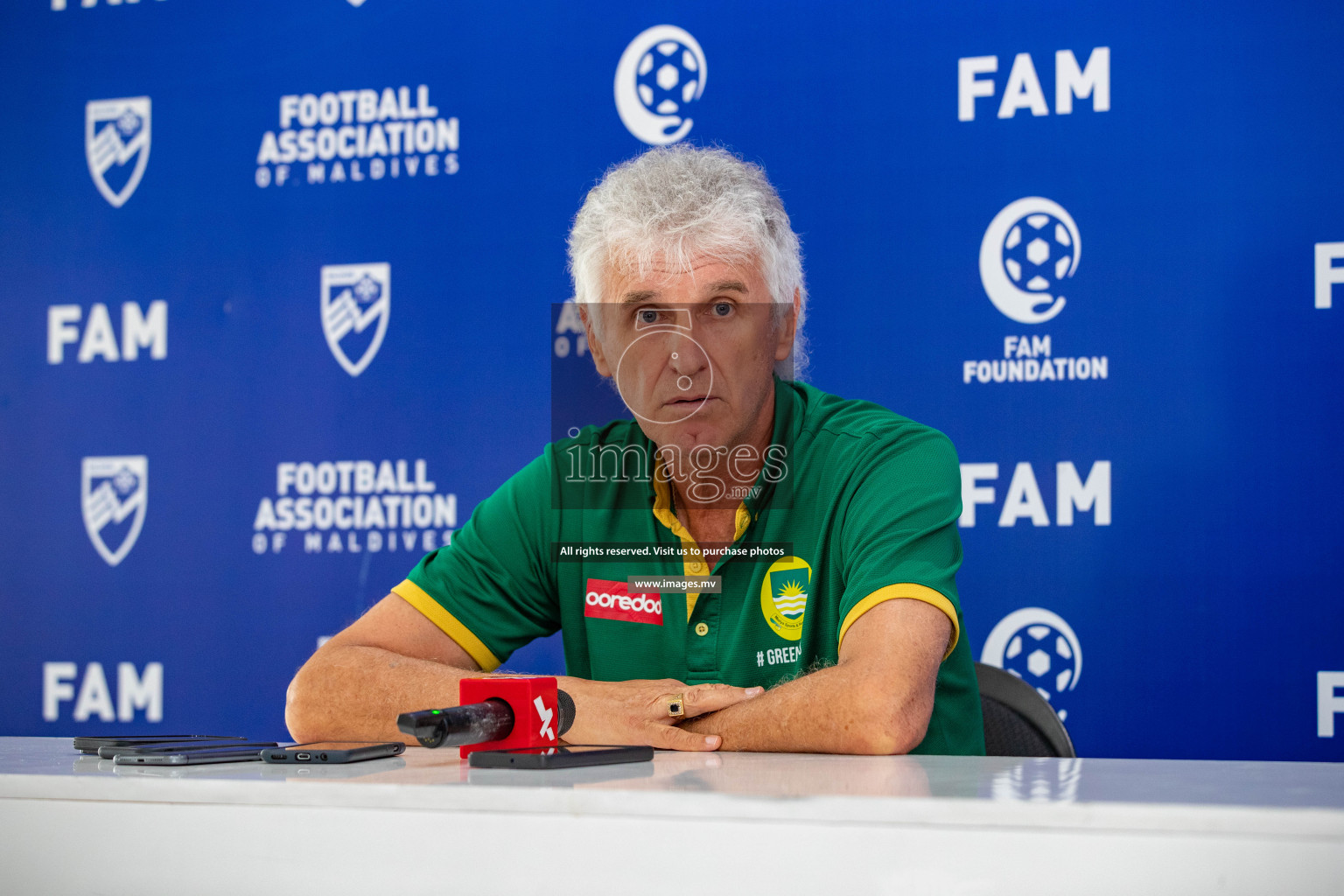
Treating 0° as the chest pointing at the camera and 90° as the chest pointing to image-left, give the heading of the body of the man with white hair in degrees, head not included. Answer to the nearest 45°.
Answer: approximately 0°

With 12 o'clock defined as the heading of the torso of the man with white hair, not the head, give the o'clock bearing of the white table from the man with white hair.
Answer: The white table is roughly at 12 o'clock from the man with white hair.

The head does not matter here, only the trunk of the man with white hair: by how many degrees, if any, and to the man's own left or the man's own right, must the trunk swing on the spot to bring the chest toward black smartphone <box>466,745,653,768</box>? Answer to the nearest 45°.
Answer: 0° — they already face it
